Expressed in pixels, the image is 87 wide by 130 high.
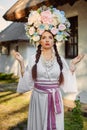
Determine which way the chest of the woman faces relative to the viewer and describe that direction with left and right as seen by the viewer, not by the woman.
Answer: facing the viewer
